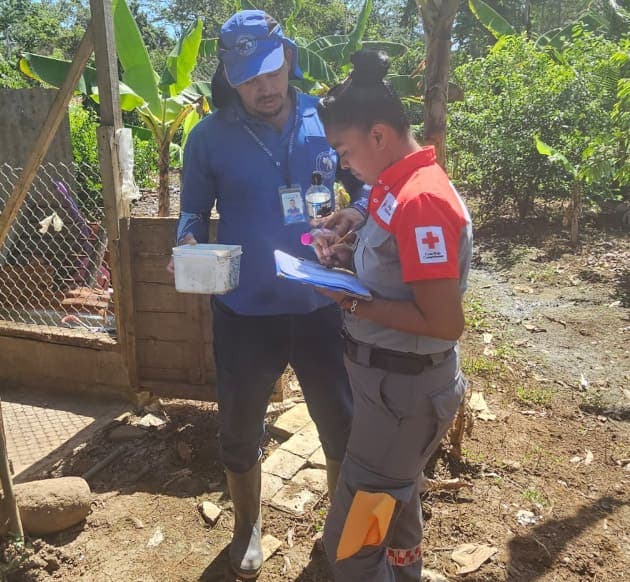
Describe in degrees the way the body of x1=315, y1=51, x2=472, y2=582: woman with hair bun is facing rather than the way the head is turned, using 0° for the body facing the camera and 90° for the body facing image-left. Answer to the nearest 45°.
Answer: approximately 90°

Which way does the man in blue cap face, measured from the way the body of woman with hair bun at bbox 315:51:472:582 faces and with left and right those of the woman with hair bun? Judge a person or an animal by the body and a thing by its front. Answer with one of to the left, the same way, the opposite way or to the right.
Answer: to the left

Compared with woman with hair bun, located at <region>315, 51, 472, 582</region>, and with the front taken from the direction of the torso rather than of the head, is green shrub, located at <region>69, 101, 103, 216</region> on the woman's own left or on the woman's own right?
on the woman's own right

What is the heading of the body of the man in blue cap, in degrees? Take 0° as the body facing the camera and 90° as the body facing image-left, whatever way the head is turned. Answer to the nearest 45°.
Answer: approximately 0°

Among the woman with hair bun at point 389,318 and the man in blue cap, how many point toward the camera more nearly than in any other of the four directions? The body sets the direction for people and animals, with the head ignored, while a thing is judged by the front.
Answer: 1

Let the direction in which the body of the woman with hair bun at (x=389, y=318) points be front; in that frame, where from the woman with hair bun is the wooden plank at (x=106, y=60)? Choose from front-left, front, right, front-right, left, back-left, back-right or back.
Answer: front-right

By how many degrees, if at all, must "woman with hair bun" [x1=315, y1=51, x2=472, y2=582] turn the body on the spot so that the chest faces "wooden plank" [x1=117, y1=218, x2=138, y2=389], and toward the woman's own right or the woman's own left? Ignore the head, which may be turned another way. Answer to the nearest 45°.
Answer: approximately 45° to the woman's own right

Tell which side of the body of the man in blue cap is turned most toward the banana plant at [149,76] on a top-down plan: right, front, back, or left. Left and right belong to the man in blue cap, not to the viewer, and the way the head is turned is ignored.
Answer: back

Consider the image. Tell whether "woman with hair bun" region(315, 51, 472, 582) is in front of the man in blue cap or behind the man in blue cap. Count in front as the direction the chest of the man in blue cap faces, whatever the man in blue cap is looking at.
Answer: in front

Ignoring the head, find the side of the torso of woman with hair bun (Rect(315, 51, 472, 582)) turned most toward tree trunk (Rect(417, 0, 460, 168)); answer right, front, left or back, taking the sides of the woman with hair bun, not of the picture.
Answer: right

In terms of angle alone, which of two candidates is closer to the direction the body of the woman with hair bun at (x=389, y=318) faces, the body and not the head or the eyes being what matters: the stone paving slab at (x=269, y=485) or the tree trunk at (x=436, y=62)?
the stone paving slab
